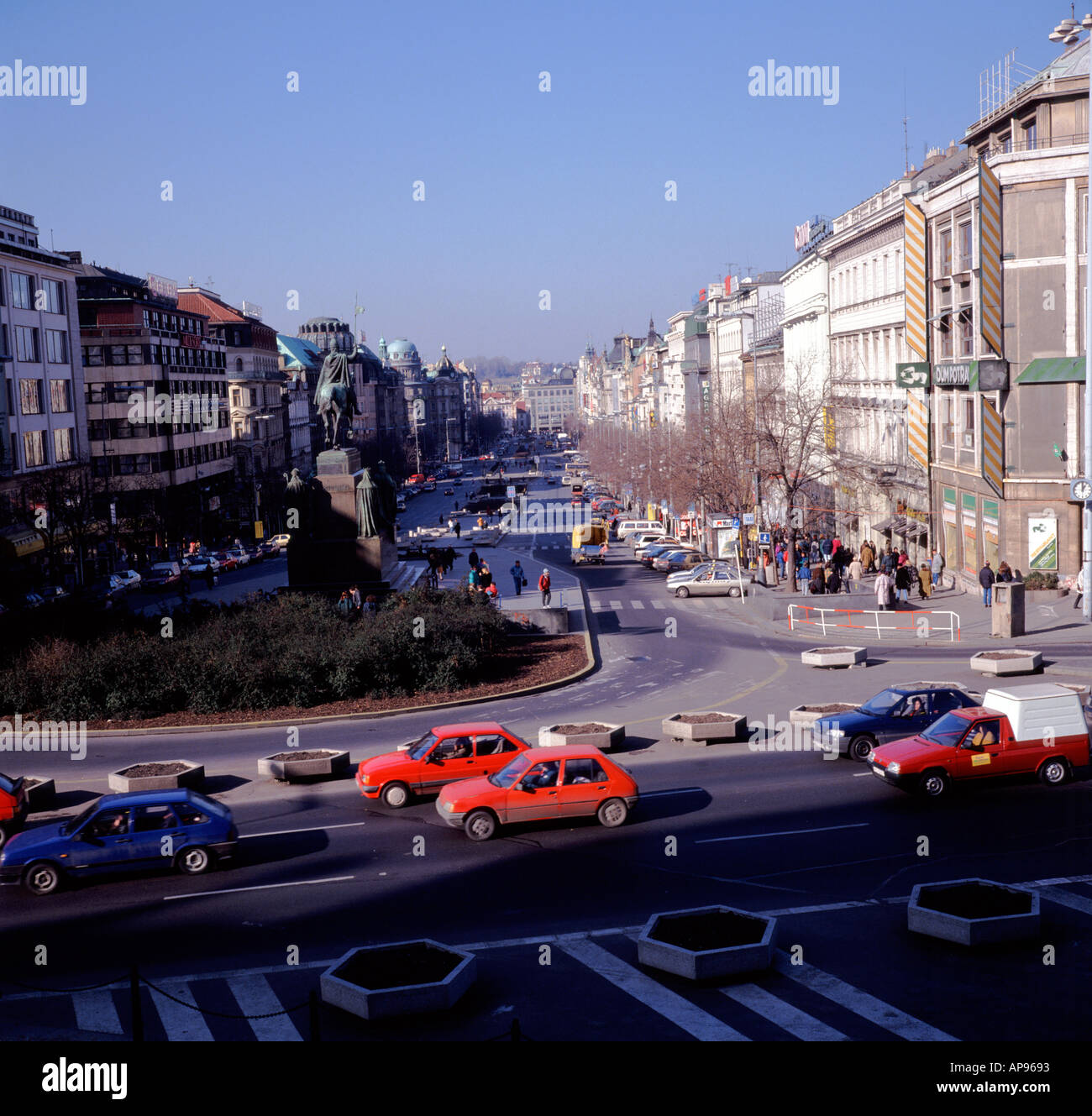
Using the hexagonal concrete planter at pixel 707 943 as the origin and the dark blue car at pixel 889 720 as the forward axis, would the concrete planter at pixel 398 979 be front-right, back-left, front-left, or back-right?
back-left

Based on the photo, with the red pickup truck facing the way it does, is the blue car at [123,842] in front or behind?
in front

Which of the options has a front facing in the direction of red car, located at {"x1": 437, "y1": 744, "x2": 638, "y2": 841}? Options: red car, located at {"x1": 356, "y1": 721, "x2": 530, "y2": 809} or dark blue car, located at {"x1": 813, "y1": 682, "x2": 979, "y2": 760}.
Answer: the dark blue car

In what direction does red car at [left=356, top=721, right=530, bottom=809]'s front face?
to the viewer's left

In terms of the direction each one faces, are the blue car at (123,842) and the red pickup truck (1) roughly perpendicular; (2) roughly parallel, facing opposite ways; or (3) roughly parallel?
roughly parallel

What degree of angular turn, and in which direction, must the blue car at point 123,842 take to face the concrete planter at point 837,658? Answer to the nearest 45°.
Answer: approximately 135° to its right

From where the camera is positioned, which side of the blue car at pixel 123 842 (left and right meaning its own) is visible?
left

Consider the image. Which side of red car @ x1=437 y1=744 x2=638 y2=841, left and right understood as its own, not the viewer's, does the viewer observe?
left

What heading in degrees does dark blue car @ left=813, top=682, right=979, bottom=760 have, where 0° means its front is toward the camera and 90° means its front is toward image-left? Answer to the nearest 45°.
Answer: approximately 45°

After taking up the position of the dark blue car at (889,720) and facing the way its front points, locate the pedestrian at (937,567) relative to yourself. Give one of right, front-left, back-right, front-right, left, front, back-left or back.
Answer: back-right

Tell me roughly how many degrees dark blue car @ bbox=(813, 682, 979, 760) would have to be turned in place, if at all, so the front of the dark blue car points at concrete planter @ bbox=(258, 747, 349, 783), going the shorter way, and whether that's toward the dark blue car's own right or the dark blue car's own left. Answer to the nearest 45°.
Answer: approximately 45° to the dark blue car's own right

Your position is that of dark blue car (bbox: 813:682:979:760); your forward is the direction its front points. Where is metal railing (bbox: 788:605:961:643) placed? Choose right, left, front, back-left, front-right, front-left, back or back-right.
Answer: back-right

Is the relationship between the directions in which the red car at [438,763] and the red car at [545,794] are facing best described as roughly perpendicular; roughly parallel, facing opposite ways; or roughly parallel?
roughly parallel

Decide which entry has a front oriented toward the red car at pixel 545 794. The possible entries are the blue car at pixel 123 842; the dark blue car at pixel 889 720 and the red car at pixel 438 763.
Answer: the dark blue car
